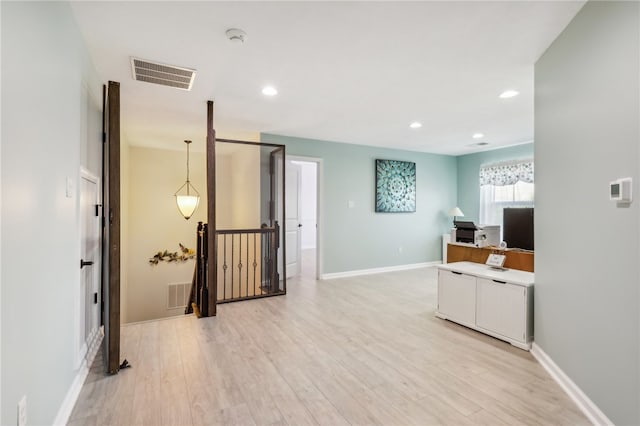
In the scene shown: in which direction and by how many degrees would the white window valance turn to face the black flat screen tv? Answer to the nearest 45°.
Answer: approximately 45° to its left

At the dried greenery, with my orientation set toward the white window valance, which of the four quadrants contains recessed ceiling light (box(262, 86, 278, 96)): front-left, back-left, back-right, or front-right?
front-right

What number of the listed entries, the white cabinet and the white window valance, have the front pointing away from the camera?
0

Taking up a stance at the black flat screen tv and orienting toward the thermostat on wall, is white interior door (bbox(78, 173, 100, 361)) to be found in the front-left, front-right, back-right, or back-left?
front-right

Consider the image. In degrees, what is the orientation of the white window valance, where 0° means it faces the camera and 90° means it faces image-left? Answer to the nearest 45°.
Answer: approximately 45°

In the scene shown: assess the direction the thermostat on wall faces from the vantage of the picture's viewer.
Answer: facing the viewer and to the left of the viewer

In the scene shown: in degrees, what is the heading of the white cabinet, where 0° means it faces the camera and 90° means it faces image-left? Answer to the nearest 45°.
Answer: approximately 45°

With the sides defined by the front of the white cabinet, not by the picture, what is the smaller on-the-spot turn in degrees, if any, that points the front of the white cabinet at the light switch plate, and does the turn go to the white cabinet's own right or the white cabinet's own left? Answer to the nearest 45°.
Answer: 0° — it already faces it

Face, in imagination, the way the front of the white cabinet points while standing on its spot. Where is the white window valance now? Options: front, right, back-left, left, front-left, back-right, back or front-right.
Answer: back-right

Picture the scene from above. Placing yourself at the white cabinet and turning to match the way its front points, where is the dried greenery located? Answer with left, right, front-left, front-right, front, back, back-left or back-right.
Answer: front-right

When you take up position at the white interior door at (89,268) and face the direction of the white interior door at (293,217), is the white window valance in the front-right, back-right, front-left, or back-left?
front-right

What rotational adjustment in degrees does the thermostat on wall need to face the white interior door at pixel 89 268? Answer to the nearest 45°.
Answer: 0° — it already faces it

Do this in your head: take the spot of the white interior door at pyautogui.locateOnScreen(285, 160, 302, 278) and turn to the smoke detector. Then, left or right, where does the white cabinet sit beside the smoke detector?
left
